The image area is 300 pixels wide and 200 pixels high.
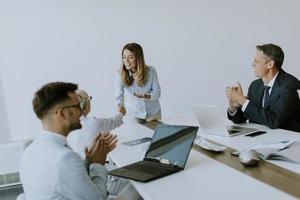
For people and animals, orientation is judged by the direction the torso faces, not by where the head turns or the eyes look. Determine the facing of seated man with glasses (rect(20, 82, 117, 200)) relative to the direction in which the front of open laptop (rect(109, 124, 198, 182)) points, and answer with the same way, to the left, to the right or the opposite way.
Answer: the opposite way

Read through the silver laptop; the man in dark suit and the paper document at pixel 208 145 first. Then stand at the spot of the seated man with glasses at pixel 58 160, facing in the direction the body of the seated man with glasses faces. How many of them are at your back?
0

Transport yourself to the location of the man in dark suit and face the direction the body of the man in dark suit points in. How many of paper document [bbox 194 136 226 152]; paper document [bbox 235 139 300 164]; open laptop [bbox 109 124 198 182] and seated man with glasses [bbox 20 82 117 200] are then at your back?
0

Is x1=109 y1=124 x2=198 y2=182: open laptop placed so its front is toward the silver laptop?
no

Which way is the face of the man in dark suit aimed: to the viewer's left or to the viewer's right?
to the viewer's left

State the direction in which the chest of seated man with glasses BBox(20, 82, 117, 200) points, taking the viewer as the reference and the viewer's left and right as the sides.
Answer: facing away from the viewer and to the right of the viewer

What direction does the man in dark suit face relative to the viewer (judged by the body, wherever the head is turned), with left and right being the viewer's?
facing the viewer and to the left of the viewer

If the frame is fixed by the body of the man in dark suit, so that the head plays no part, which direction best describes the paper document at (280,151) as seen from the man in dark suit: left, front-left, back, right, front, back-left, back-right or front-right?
front-left

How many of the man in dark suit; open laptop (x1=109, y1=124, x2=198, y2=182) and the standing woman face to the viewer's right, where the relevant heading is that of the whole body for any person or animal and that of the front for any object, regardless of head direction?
0

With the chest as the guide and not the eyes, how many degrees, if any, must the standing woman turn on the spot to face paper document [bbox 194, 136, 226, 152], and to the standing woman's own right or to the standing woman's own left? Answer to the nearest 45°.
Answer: approximately 45° to the standing woman's own left

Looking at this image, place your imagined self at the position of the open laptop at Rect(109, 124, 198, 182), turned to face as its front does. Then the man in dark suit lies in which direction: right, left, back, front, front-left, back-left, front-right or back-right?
back

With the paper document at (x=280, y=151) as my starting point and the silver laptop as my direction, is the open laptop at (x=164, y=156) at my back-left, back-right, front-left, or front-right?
front-left

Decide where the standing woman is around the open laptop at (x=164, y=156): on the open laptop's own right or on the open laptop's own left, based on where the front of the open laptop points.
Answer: on the open laptop's own right
